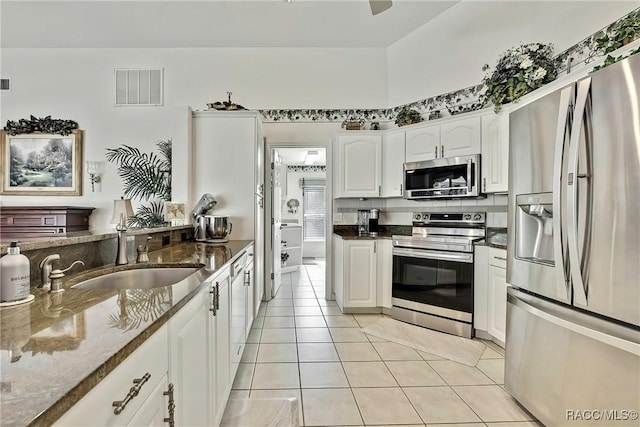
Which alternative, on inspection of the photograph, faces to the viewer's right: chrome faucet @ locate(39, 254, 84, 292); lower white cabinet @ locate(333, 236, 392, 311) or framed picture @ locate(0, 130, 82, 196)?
the chrome faucet

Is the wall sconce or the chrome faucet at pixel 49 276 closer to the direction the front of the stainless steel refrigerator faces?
the chrome faucet

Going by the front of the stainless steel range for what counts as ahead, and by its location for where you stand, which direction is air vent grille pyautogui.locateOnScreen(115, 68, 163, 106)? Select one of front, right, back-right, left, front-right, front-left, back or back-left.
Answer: front-right

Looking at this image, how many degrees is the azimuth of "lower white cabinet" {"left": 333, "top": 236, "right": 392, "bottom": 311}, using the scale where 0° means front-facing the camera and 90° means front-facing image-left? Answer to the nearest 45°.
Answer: approximately 0°

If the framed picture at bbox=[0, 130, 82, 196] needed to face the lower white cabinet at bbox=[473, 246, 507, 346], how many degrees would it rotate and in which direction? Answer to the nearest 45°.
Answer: approximately 45° to its left

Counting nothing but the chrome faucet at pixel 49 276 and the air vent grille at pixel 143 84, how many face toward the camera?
1

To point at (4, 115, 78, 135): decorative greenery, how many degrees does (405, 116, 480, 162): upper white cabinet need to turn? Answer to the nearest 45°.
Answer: approximately 45° to its right

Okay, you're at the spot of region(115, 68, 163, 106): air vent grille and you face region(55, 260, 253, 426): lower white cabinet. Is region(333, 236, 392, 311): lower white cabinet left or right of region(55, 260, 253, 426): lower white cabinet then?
left

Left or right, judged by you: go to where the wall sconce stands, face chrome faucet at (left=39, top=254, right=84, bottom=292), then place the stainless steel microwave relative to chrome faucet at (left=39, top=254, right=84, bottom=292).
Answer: left

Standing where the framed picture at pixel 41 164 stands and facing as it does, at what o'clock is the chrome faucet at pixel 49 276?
The chrome faucet is roughly at 12 o'clock from the framed picture.

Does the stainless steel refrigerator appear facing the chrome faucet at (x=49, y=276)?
yes

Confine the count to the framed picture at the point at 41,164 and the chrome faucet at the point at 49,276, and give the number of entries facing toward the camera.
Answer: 1
